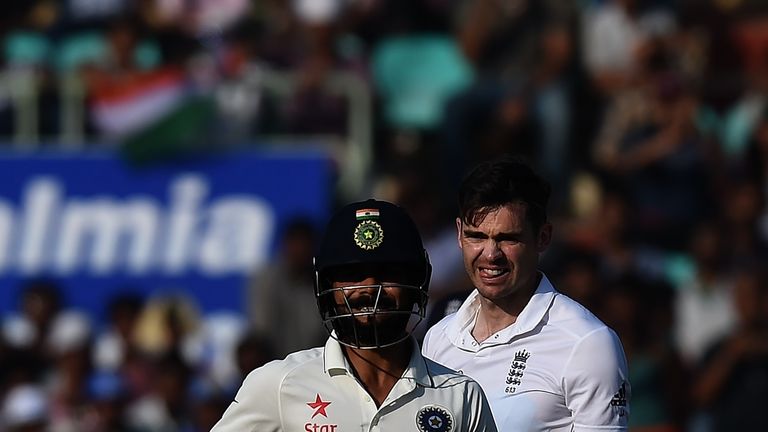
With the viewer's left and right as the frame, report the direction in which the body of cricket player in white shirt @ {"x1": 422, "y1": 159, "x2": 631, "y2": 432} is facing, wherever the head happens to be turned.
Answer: facing the viewer and to the left of the viewer

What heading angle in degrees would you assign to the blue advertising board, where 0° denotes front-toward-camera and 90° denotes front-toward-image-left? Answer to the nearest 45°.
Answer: approximately 0°

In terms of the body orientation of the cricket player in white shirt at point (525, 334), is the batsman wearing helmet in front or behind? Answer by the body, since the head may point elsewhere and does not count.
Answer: in front

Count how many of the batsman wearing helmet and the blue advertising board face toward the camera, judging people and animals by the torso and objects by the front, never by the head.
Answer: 2

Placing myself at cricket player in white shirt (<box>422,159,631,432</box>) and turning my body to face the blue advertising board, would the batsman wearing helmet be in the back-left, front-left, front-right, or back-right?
back-left

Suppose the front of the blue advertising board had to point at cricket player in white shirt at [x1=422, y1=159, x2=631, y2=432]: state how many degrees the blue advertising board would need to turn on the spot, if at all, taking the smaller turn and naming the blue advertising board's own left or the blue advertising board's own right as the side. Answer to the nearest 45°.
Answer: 0° — it already faces them

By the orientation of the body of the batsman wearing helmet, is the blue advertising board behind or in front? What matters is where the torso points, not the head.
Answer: behind

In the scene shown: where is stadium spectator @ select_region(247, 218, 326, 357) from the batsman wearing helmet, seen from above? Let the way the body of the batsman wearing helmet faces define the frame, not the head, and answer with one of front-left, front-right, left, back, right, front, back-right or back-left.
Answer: back

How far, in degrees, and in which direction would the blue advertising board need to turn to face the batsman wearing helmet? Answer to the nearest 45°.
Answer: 0° — it already faces them

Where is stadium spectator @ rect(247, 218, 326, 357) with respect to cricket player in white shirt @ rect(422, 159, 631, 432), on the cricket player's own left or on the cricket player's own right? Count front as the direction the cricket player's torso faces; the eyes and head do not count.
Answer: on the cricket player's own right
